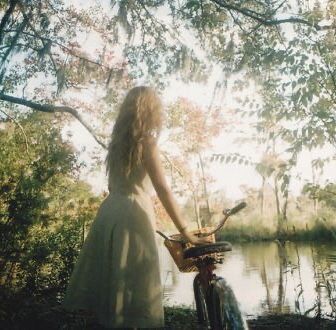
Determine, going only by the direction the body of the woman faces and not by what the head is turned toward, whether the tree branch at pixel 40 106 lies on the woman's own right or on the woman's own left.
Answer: on the woman's own left

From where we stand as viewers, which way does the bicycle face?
facing away from the viewer and to the left of the viewer

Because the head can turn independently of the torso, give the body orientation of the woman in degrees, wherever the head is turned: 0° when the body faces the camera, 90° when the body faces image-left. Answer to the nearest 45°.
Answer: approximately 225°
